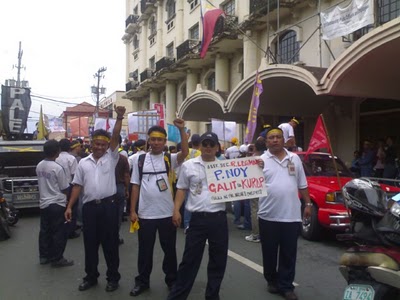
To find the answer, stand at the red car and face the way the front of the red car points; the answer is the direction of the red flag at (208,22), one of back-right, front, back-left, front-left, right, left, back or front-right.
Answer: back

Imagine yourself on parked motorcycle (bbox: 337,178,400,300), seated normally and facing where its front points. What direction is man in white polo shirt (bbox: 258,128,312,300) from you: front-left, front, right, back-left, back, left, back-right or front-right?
left

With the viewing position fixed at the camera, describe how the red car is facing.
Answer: facing the viewer and to the right of the viewer

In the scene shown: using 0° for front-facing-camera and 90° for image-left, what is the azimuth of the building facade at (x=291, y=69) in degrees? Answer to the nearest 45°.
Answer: approximately 45°

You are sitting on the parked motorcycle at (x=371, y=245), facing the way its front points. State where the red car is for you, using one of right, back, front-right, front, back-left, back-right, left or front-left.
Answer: front-left

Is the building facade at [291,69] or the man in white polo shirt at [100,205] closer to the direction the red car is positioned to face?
the man in white polo shirt

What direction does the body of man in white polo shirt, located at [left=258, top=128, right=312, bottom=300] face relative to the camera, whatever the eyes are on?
toward the camera

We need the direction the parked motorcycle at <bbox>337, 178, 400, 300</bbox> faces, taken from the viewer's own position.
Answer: facing away from the viewer and to the right of the viewer

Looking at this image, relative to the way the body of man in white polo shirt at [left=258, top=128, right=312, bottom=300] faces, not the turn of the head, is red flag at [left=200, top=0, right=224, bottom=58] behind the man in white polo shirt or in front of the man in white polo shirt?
behind

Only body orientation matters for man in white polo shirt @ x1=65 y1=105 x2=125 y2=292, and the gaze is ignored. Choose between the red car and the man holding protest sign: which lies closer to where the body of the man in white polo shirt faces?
the man holding protest sign

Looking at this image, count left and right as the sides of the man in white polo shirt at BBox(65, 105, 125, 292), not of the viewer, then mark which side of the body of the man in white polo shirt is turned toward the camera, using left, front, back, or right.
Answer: front

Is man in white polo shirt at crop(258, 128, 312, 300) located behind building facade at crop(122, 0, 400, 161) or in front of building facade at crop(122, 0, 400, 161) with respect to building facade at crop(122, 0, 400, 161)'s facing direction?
in front

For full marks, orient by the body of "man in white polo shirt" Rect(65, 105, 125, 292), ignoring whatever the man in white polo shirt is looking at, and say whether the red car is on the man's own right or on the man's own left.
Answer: on the man's own left

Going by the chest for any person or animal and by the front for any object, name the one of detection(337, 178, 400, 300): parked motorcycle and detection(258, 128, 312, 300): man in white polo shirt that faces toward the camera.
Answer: the man in white polo shirt

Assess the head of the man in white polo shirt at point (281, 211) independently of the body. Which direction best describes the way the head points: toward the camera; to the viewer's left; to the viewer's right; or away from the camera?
toward the camera

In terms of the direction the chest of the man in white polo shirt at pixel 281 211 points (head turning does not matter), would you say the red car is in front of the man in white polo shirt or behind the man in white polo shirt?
behind

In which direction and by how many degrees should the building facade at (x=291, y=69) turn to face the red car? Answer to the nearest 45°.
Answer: approximately 45° to its left
